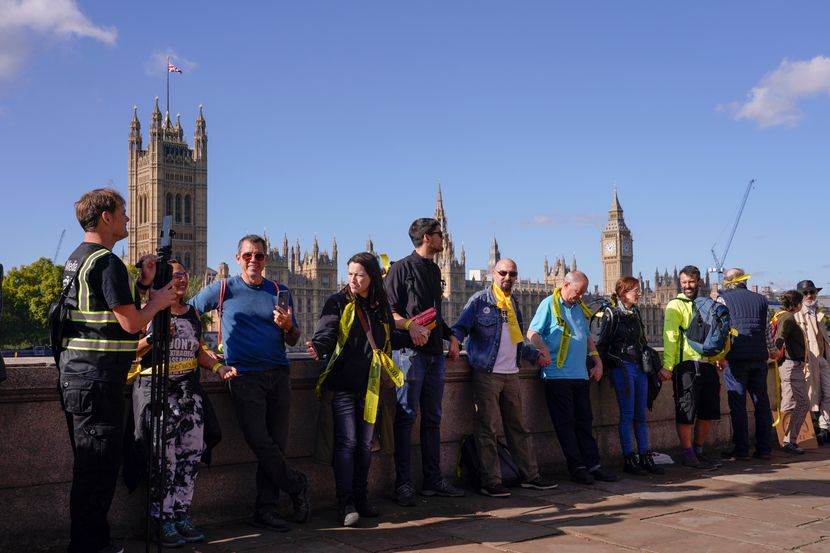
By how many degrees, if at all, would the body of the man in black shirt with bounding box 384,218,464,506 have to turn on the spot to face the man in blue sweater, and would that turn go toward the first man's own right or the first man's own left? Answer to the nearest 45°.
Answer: approximately 90° to the first man's own right

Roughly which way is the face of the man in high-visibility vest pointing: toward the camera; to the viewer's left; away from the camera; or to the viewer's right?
to the viewer's right

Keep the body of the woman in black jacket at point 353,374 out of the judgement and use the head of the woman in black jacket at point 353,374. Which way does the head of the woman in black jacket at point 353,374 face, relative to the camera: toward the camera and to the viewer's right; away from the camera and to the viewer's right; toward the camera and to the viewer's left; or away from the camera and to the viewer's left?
toward the camera and to the viewer's left

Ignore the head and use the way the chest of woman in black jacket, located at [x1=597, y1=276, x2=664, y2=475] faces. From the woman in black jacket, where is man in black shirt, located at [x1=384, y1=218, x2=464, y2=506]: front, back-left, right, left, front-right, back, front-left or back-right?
right

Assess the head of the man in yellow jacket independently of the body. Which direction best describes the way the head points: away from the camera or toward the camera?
toward the camera

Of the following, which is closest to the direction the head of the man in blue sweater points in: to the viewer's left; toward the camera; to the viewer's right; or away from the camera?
toward the camera

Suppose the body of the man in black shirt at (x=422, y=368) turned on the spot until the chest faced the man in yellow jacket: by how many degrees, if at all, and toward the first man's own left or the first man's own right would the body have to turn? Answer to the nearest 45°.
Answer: approximately 90° to the first man's own left

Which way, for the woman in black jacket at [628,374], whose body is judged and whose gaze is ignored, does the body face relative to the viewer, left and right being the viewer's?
facing the viewer and to the right of the viewer

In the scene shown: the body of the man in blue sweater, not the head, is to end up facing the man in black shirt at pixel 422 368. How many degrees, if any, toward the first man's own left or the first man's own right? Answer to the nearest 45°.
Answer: approximately 135° to the first man's own left

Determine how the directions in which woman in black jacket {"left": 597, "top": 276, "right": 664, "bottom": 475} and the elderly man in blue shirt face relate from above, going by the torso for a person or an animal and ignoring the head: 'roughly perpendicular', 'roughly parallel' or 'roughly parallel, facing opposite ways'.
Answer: roughly parallel

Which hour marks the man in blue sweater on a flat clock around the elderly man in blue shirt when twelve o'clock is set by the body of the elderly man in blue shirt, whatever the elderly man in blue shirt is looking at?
The man in blue sweater is roughly at 3 o'clock from the elderly man in blue shirt.

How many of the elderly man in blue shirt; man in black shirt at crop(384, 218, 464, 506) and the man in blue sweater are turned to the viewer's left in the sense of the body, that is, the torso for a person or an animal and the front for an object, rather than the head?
0

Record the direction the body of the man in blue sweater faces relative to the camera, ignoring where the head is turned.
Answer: toward the camera

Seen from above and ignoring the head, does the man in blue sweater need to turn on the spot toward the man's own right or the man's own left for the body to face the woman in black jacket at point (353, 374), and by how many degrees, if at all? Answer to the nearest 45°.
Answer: approximately 90° to the man's own left

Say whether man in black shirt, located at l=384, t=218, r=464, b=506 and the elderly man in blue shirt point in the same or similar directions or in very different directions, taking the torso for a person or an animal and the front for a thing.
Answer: same or similar directions

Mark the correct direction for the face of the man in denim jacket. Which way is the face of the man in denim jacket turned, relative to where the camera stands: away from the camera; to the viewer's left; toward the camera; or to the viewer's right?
toward the camera

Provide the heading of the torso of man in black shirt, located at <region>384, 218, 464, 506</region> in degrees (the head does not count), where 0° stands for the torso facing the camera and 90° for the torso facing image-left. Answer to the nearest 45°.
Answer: approximately 315°
